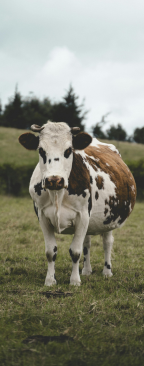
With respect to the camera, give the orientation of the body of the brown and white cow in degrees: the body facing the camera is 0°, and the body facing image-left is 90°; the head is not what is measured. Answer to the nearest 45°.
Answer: approximately 45°
